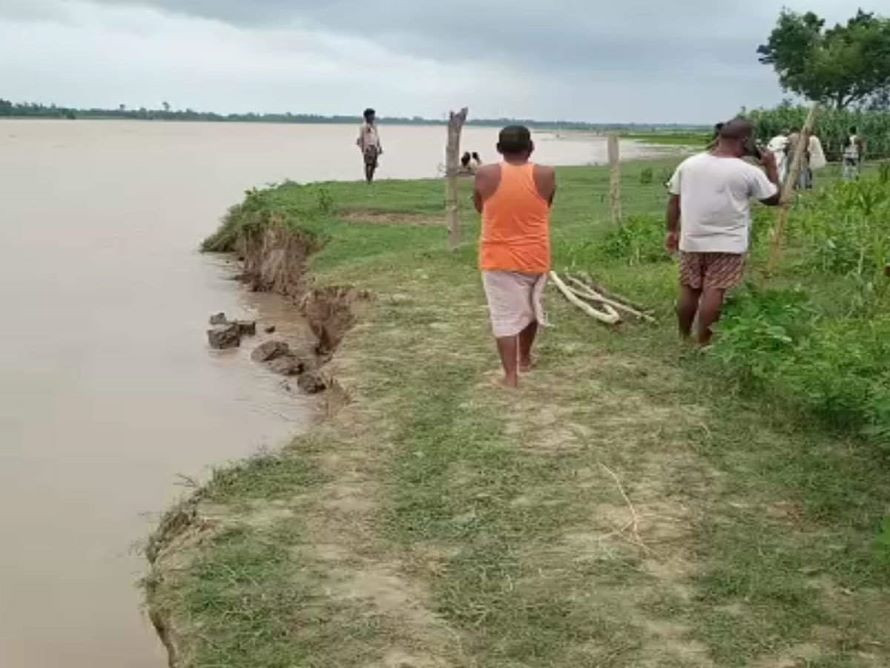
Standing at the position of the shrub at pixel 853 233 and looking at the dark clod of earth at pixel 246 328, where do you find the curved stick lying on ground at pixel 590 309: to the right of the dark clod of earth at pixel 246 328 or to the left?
left

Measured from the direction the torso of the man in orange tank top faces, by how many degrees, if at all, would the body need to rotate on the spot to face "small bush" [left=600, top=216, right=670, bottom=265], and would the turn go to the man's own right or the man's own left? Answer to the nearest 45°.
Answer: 0° — they already face it

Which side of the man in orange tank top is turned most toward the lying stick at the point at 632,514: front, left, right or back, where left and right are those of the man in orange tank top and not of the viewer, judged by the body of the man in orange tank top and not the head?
back

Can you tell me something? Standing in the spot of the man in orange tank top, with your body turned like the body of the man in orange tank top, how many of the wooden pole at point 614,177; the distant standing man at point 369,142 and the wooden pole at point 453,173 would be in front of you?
3

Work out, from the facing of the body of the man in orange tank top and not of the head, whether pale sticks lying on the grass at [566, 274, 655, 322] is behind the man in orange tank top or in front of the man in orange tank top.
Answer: in front

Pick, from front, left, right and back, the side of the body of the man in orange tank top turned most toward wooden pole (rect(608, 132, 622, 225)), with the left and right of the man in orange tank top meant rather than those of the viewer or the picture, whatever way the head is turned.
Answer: front

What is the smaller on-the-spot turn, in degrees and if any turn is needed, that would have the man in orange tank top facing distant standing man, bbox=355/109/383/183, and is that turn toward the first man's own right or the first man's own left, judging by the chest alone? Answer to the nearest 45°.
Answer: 0° — they already face them

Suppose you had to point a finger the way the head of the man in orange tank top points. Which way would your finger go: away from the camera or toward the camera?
away from the camera

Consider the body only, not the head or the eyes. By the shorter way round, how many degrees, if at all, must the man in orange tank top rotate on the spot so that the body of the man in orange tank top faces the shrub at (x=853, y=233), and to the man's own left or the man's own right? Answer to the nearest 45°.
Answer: approximately 45° to the man's own right

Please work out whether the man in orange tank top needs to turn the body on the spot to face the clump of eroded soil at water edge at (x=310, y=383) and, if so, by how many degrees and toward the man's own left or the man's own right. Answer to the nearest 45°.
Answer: approximately 45° to the man's own left

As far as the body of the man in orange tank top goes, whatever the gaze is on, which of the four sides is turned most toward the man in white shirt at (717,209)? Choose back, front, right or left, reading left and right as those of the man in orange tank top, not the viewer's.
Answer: right

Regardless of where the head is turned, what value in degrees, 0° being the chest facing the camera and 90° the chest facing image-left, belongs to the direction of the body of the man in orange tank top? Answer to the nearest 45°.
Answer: approximately 180°

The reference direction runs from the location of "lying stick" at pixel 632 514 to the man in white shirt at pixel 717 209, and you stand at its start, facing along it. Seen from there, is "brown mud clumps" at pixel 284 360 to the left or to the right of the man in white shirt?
left
